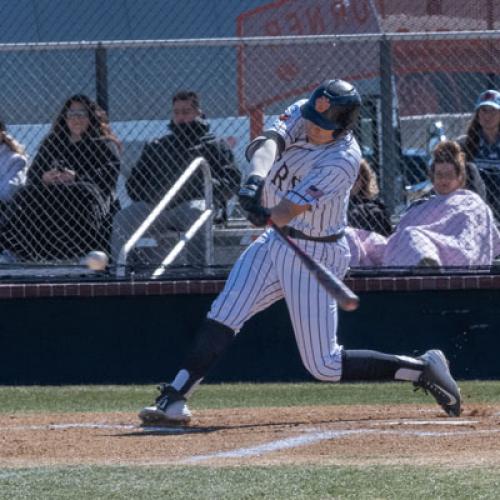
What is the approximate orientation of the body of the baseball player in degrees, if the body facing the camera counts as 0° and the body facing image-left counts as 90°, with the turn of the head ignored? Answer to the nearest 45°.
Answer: approximately 45°

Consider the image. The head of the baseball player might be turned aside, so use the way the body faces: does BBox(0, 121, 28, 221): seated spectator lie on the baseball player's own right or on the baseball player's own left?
on the baseball player's own right

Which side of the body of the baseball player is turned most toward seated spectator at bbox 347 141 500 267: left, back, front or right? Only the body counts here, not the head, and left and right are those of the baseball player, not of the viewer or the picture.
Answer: back

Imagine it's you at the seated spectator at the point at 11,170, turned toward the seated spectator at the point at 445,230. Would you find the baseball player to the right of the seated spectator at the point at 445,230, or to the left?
right

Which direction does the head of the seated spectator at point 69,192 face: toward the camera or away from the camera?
toward the camera

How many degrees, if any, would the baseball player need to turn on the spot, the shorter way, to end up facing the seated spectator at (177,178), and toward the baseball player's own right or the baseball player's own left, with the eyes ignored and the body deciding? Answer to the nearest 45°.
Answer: approximately 135° to the baseball player's own right

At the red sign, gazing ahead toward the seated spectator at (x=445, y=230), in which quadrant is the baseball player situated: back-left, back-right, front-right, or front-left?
front-right

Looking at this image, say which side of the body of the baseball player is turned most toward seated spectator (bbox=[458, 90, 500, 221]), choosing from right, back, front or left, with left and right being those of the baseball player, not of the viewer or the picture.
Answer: back

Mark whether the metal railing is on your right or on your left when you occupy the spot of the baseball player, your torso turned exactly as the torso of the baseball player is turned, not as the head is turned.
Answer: on your right

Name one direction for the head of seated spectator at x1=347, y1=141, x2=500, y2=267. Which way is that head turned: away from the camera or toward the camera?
toward the camera

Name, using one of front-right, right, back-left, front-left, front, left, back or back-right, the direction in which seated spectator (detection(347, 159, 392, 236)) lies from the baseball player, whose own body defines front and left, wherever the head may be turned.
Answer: back-right

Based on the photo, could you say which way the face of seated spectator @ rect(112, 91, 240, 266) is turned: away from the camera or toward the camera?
toward the camera

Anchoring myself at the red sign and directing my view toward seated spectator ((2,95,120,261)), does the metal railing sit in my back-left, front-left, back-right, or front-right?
front-left

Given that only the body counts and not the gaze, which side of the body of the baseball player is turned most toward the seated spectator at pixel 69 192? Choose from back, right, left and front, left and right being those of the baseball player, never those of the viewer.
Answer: right
